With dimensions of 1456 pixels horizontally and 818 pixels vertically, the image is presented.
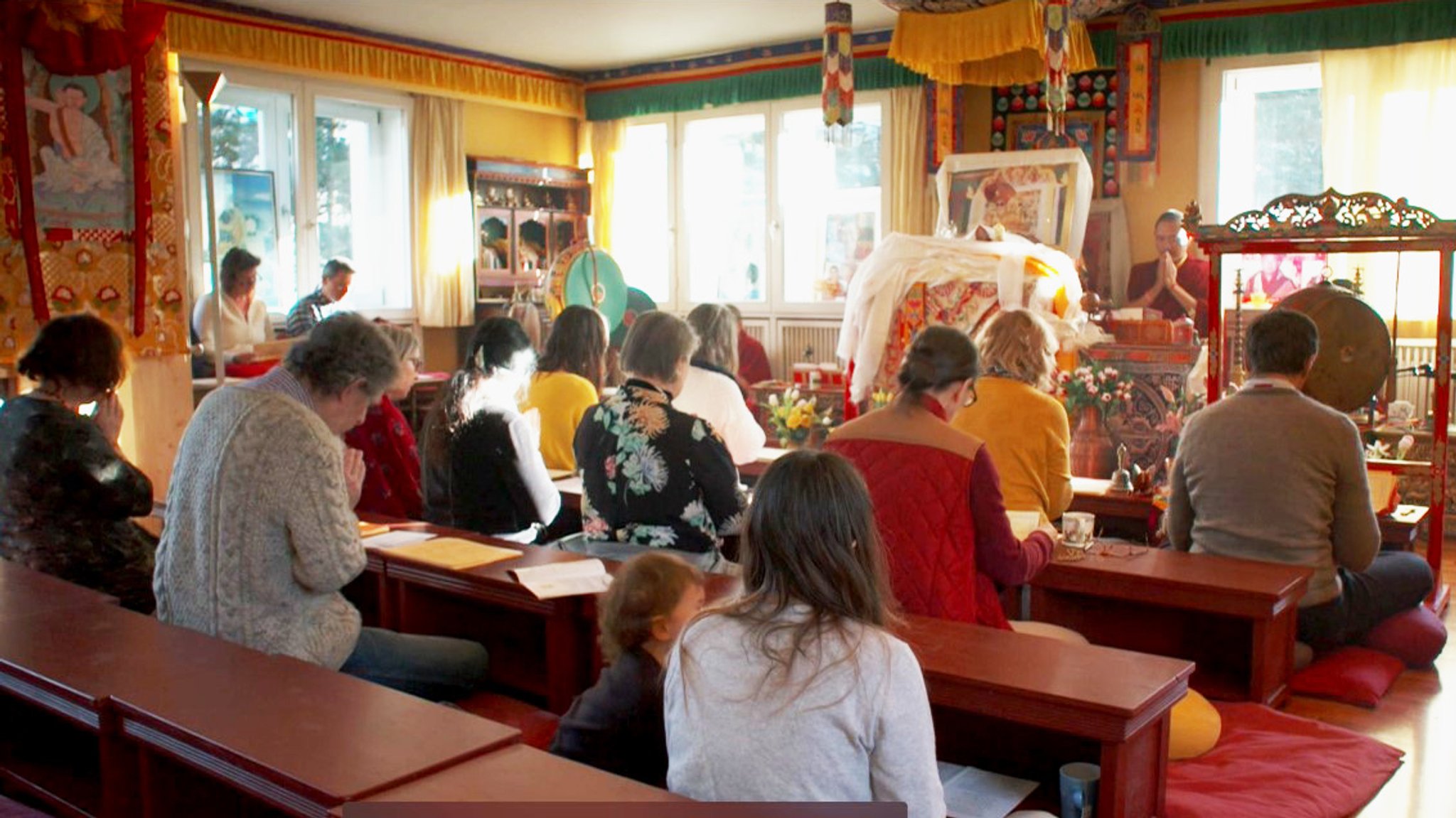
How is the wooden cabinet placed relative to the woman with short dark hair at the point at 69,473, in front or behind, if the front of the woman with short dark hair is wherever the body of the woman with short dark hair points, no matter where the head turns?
in front

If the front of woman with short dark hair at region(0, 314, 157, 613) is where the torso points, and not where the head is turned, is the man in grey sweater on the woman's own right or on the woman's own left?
on the woman's own right

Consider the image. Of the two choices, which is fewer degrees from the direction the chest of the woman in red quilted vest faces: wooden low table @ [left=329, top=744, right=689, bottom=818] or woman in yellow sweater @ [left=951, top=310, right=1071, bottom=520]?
the woman in yellow sweater

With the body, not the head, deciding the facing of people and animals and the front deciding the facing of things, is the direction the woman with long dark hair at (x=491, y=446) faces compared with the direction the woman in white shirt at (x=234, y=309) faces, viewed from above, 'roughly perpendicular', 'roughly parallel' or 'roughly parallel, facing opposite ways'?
roughly perpendicular

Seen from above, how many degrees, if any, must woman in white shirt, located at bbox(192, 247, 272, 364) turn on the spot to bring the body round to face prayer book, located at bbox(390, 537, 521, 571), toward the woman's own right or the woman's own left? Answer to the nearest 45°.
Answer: approximately 45° to the woman's own right

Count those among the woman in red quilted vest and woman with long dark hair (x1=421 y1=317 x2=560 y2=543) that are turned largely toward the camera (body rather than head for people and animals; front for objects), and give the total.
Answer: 0

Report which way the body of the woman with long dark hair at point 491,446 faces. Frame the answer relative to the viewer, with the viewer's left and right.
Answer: facing away from the viewer and to the right of the viewer

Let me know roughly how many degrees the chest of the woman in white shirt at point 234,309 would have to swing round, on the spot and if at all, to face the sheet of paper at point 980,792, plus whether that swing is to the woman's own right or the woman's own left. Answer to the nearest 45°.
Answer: approximately 45° to the woman's own right

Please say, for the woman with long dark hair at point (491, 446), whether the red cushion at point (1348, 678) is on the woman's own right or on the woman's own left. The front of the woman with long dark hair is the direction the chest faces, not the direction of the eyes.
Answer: on the woman's own right

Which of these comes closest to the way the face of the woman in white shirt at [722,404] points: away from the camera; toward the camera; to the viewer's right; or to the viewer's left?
away from the camera

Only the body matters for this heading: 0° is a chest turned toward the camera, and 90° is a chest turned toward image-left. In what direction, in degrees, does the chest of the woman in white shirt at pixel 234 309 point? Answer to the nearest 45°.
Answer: approximately 315°

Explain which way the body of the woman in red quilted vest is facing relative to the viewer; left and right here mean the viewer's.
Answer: facing away from the viewer and to the right of the viewer

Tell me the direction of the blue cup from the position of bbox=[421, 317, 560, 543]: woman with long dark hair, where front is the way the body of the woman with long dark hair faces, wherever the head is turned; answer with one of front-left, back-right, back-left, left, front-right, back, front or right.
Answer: right

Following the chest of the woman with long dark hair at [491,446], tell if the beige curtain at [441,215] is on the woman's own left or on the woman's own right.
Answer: on the woman's own left
